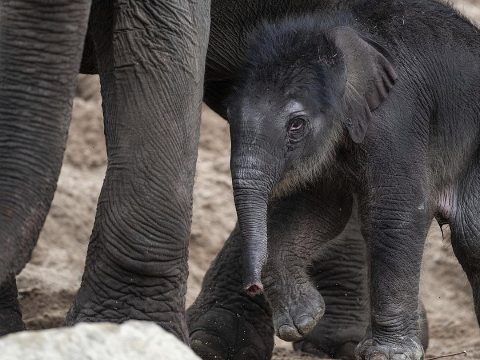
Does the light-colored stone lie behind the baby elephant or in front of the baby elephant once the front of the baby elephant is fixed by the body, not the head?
in front

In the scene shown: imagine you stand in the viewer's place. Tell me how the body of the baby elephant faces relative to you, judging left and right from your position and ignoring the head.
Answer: facing the viewer and to the left of the viewer
